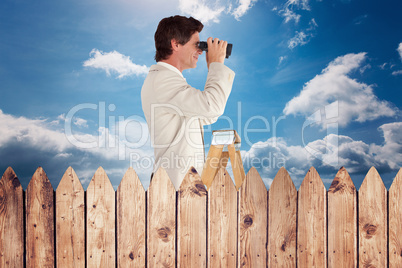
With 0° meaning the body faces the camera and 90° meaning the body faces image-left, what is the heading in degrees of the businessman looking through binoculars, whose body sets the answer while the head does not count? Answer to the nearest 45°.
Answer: approximately 270°
